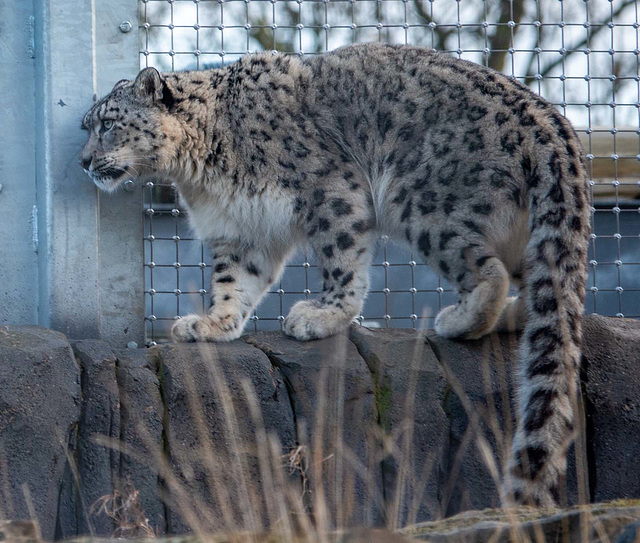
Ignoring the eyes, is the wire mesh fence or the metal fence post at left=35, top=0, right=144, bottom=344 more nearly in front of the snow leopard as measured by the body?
the metal fence post

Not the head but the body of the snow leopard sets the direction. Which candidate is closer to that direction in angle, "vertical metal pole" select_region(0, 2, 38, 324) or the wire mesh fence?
the vertical metal pole

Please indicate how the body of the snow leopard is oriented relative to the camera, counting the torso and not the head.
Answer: to the viewer's left

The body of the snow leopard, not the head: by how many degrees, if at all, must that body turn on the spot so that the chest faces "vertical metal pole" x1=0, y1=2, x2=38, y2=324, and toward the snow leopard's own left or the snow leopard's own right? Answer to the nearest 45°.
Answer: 0° — it already faces it

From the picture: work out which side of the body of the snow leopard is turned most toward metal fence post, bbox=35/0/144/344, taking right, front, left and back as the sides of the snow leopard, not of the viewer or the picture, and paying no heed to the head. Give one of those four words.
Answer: front

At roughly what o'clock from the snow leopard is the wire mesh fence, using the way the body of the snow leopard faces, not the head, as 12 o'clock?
The wire mesh fence is roughly at 3 o'clock from the snow leopard.
